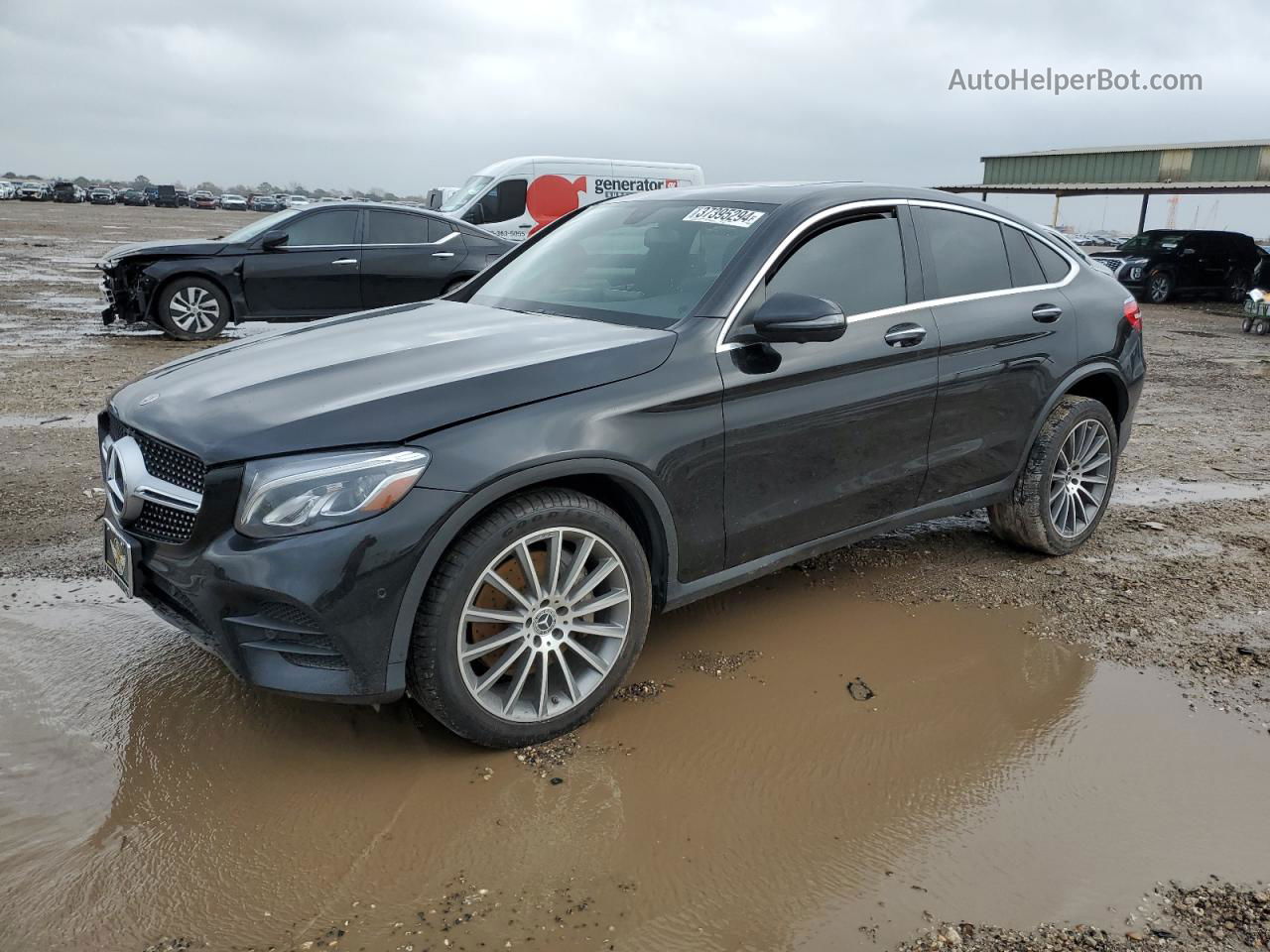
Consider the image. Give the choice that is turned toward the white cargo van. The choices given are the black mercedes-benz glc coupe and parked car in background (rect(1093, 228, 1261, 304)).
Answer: the parked car in background

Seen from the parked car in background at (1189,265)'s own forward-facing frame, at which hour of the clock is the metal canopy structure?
The metal canopy structure is roughly at 4 o'clock from the parked car in background.

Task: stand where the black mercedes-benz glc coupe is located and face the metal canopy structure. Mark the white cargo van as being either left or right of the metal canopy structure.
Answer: left

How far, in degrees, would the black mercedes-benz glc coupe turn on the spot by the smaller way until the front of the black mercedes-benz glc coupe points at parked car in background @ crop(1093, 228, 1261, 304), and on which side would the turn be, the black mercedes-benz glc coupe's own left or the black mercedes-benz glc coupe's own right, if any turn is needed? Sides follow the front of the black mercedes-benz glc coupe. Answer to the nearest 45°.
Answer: approximately 180°

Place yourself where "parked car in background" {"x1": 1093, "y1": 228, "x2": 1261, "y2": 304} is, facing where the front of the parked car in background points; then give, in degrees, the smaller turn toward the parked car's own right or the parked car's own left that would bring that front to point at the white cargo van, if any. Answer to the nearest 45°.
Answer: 0° — it already faces it

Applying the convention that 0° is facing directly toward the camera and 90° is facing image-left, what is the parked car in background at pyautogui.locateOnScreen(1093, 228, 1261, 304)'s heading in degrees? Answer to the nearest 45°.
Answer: approximately 45°

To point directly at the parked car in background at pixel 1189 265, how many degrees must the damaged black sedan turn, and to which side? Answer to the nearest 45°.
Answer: approximately 180°

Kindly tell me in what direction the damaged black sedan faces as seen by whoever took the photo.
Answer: facing to the left of the viewer

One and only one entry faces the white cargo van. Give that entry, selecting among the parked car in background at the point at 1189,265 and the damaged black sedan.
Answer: the parked car in background

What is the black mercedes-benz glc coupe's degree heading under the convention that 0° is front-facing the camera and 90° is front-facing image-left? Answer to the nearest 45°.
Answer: approximately 45°

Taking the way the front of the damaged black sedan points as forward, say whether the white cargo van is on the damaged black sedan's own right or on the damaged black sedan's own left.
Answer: on the damaged black sedan's own right

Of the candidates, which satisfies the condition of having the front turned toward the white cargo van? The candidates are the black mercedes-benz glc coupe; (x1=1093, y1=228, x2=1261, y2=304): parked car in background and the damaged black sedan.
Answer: the parked car in background
